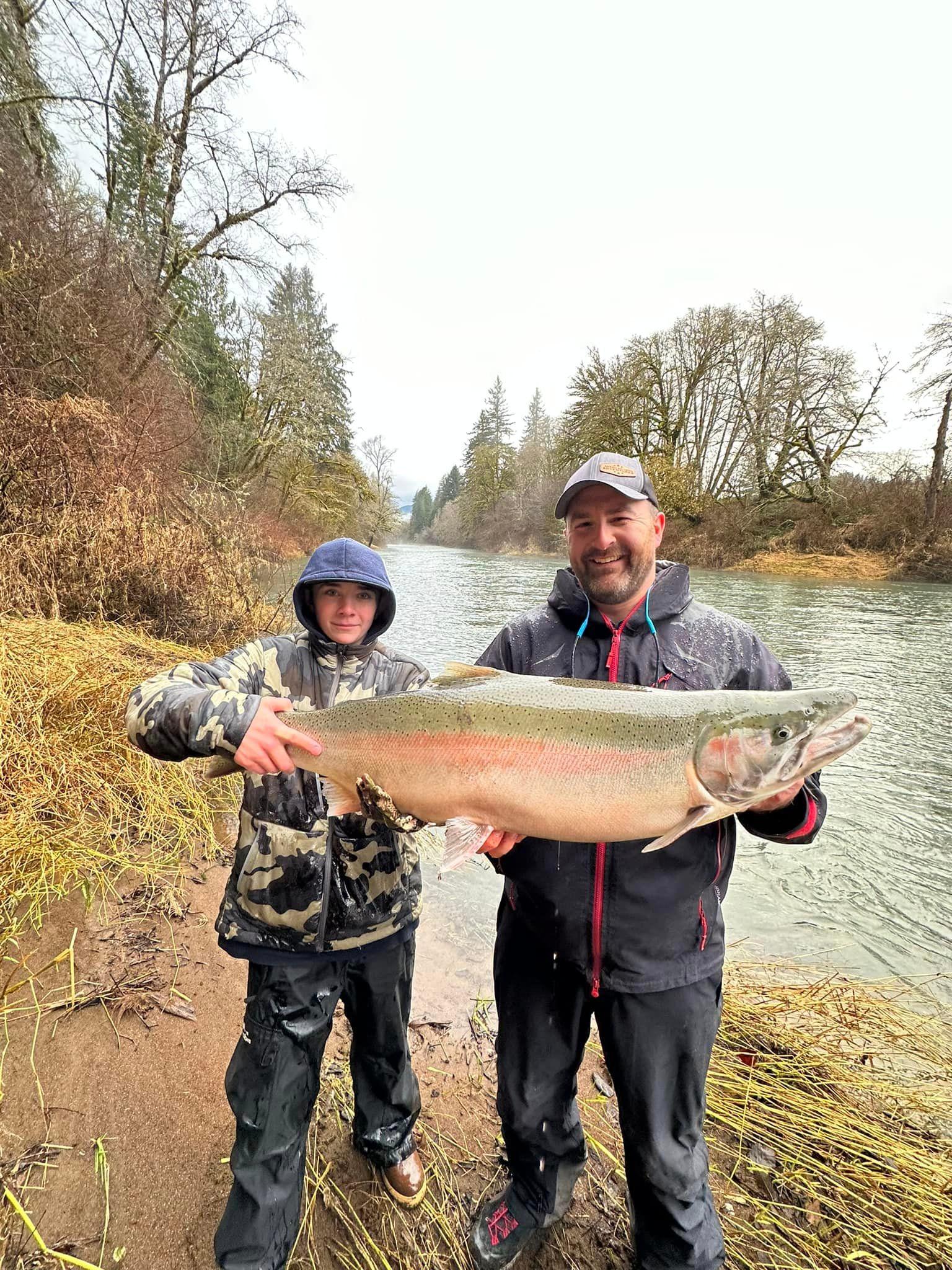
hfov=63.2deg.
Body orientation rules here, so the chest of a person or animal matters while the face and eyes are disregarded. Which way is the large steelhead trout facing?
to the viewer's right

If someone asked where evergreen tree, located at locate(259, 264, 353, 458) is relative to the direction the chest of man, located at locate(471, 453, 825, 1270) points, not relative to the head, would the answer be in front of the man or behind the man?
behind

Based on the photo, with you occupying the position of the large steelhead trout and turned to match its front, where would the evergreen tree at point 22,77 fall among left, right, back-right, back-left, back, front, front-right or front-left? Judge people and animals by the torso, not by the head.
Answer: back-left

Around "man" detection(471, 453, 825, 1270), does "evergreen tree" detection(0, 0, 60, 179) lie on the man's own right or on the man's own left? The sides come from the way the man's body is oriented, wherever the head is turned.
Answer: on the man's own right

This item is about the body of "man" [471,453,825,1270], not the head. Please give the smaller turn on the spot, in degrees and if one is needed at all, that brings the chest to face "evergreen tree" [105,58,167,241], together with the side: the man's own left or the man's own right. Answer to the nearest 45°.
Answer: approximately 135° to the man's own right

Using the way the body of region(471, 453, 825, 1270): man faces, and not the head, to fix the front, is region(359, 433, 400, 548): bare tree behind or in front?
behind

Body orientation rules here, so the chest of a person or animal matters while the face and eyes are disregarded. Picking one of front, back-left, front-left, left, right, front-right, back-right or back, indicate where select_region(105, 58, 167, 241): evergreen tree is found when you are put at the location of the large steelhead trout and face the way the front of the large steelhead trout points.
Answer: back-left

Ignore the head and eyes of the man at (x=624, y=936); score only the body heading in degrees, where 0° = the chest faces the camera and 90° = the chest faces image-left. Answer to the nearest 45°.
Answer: approximately 0°

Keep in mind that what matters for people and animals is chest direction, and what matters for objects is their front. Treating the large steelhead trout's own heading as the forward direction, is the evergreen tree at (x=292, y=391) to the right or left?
on its left

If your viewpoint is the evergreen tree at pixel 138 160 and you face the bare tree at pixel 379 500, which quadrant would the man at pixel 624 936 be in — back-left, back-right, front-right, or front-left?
back-right
